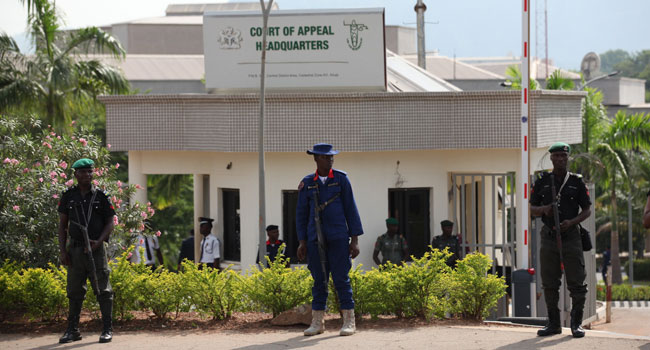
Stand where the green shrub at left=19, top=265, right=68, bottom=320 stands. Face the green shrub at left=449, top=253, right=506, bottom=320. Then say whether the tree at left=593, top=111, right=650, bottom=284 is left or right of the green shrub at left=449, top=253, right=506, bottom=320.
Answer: left

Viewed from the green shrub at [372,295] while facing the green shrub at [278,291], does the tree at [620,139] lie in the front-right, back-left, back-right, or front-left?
back-right

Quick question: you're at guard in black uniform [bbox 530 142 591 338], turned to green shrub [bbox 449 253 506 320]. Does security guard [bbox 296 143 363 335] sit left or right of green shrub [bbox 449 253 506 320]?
left

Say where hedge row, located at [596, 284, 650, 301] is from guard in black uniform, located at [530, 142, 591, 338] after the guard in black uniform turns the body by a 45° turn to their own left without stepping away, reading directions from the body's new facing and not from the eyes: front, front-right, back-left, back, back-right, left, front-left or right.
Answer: back-left

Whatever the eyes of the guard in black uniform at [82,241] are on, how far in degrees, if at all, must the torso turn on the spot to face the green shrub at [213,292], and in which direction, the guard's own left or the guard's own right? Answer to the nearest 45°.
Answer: approximately 90° to the guard's own left

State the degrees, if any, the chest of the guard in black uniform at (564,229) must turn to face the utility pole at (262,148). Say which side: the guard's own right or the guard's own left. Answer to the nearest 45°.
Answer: approximately 135° to the guard's own right
